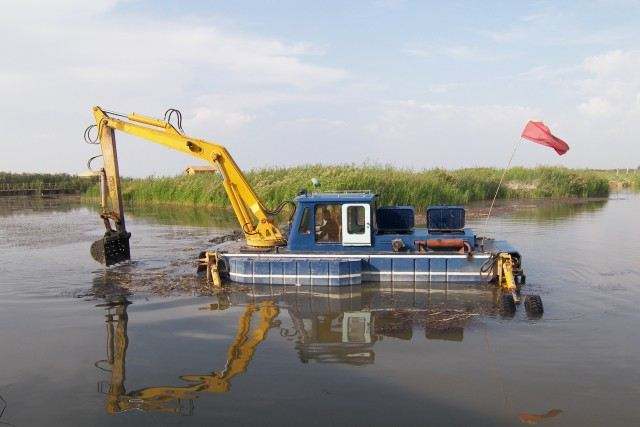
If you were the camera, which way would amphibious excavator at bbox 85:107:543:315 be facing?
facing to the left of the viewer
